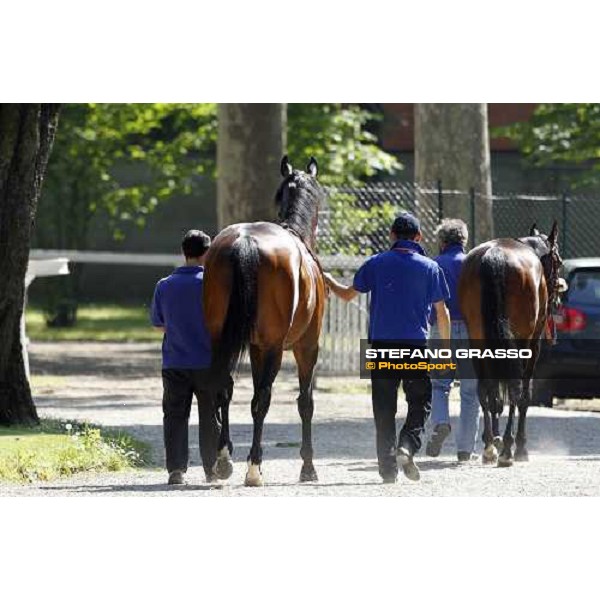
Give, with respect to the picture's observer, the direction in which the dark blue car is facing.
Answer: facing away from the viewer

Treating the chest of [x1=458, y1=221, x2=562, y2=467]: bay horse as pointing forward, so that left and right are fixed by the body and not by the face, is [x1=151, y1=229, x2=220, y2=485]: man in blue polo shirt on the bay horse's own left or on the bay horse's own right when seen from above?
on the bay horse's own left

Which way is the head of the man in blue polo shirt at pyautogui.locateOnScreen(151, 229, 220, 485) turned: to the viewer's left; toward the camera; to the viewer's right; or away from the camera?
away from the camera

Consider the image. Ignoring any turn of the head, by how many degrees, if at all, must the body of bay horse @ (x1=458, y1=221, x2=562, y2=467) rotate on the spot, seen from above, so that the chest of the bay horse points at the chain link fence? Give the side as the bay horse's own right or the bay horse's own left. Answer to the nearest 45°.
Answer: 0° — it already faces it

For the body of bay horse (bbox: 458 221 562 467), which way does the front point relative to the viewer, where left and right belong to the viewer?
facing away from the viewer

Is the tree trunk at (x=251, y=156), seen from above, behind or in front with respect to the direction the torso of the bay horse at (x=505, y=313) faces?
in front

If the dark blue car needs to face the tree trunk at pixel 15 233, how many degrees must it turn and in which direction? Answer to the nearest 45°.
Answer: approximately 135° to its left

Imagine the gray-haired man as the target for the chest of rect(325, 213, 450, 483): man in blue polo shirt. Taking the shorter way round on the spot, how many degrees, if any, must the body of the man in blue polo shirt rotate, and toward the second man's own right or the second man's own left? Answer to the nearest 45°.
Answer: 0° — they already face them

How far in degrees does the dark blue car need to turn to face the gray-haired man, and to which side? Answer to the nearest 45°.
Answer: approximately 180°

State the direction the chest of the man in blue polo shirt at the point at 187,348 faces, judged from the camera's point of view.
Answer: away from the camera

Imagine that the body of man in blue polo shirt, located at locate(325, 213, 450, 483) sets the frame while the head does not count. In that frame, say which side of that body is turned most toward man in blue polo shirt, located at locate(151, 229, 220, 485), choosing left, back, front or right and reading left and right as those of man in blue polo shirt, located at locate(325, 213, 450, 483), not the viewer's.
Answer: left

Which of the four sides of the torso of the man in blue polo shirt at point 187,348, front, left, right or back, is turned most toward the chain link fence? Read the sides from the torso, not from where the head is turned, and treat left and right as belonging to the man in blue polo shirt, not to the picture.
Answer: front

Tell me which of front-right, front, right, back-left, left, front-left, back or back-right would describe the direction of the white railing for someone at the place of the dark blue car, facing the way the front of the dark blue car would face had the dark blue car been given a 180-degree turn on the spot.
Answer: back-right

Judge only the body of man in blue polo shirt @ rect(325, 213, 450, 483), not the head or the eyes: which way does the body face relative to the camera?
away from the camera

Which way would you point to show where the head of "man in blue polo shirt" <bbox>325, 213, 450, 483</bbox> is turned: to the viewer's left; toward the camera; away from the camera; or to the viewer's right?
away from the camera
